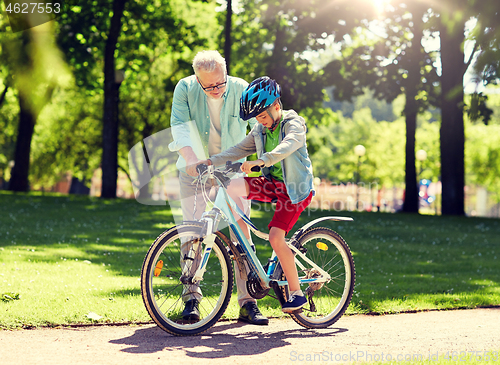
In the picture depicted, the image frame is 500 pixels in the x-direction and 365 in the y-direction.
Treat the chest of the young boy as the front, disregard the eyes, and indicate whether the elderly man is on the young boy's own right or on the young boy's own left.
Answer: on the young boy's own right

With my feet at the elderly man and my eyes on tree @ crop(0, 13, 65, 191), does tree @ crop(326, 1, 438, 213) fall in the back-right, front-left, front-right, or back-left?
front-right

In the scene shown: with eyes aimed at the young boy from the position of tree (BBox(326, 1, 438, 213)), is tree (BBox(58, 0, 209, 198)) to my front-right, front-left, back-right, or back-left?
front-right

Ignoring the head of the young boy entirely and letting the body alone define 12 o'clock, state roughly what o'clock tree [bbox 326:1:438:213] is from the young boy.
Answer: The tree is roughly at 5 o'clock from the young boy.

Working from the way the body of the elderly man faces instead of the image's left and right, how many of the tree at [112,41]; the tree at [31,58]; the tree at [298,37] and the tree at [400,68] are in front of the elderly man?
0

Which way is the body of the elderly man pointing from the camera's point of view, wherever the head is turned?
toward the camera

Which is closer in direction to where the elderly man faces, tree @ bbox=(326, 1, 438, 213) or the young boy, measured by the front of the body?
the young boy

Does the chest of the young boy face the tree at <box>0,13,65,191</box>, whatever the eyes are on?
no

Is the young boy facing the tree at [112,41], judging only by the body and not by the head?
no

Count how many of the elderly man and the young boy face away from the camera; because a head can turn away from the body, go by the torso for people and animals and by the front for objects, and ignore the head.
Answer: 0

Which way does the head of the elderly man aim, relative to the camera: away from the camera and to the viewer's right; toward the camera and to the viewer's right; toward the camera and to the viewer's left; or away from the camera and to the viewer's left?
toward the camera and to the viewer's right

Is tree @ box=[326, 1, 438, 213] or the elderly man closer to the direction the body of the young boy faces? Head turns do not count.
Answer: the elderly man

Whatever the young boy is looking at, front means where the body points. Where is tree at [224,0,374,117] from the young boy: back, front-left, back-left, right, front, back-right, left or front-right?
back-right

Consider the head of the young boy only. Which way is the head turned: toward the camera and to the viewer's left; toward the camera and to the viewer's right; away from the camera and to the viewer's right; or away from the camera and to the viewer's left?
toward the camera and to the viewer's left

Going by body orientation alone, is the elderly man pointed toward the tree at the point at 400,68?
no

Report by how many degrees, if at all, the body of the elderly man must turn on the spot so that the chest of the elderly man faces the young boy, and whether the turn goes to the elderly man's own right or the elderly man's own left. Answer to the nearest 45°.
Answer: approximately 45° to the elderly man's own left

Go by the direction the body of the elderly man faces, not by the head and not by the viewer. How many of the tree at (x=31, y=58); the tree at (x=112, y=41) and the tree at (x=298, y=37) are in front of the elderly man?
0
